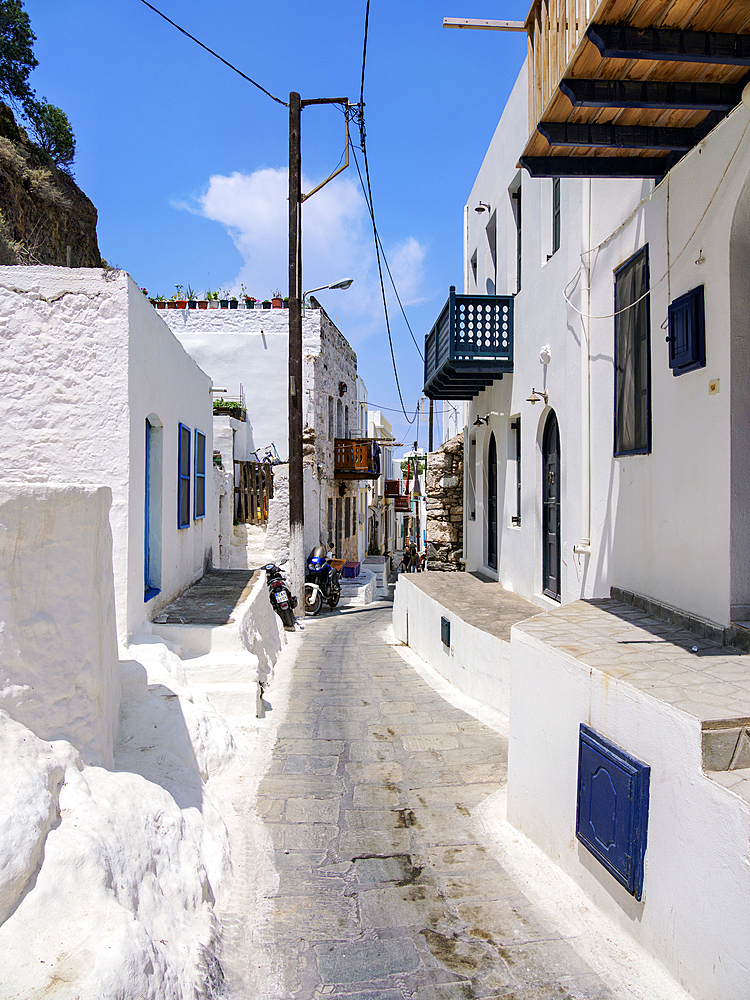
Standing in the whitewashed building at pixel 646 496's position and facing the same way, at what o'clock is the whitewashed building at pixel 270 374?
the whitewashed building at pixel 270 374 is roughly at 2 o'clock from the whitewashed building at pixel 646 496.

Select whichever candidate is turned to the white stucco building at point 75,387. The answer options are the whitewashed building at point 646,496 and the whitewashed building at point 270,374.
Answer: the whitewashed building at point 646,496

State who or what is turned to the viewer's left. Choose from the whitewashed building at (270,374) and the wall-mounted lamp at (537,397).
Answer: the wall-mounted lamp

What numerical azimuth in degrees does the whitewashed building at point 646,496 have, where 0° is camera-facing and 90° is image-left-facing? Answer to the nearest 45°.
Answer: approximately 90°

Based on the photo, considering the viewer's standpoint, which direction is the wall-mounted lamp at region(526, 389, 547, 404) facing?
facing to the left of the viewer
